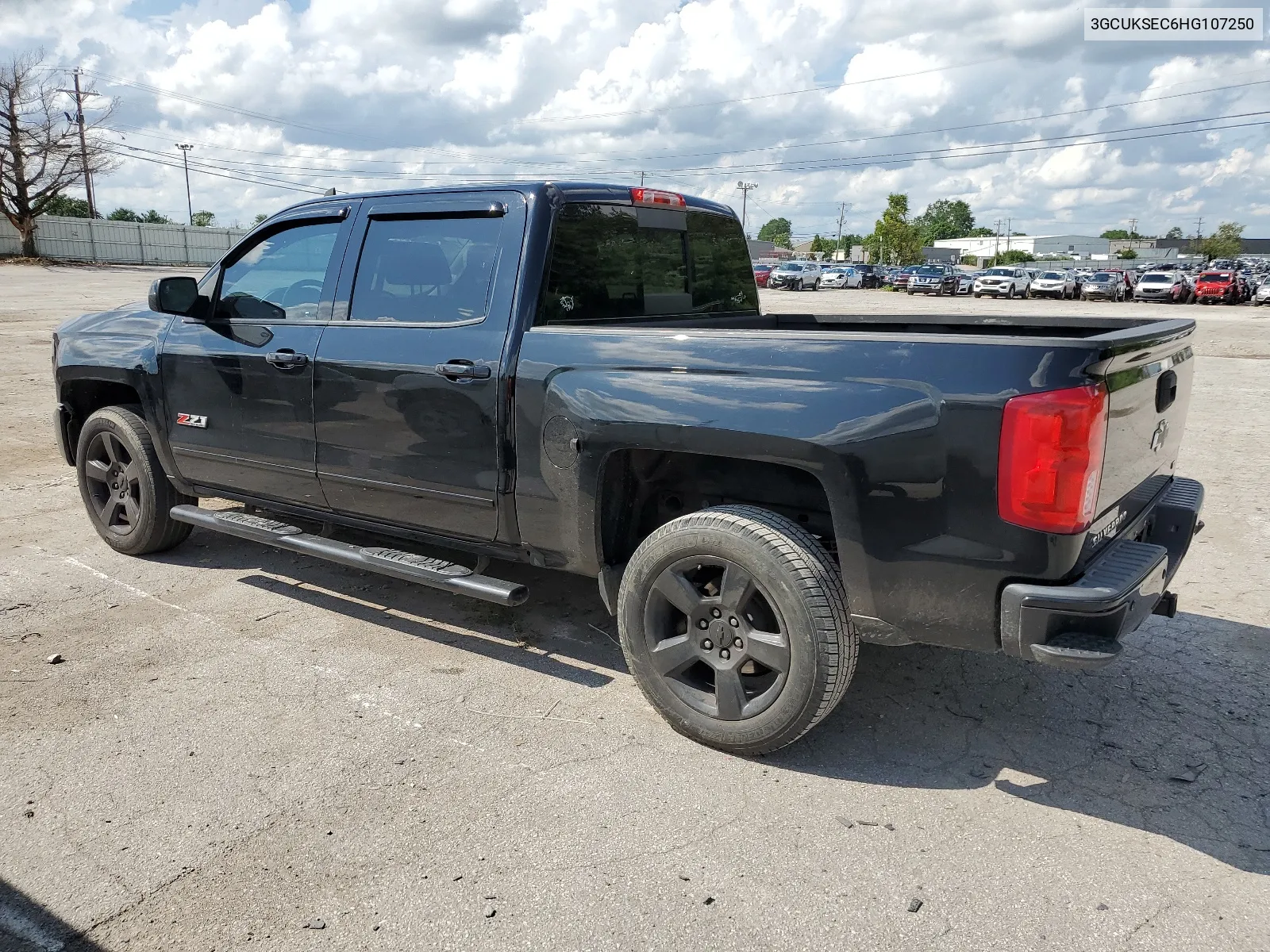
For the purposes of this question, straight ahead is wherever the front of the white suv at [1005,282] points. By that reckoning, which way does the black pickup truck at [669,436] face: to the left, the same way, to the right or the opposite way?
to the right

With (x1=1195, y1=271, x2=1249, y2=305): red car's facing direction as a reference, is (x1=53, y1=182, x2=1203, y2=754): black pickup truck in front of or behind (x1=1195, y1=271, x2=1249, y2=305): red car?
in front

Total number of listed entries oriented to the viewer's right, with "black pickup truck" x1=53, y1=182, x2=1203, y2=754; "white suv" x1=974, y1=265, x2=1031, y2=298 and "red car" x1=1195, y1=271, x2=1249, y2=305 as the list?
0

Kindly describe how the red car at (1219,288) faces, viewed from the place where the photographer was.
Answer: facing the viewer and to the left of the viewer

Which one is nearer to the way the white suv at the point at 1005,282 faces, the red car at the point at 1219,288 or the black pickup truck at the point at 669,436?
the black pickup truck

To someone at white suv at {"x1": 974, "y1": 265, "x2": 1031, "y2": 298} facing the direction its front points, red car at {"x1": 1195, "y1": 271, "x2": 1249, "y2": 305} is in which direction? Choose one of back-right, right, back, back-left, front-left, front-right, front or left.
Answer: back-left

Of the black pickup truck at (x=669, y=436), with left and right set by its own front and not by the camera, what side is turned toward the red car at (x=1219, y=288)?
right

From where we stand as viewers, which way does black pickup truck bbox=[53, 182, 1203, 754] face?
facing away from the viewer and to the left of the viewer

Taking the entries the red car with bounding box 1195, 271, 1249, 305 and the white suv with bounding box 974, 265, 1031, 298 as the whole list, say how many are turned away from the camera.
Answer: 0

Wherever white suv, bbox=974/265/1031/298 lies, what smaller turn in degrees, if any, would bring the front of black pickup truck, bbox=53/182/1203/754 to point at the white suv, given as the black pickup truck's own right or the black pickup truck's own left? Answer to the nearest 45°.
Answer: approximately 45° to the black pickup truck's own right

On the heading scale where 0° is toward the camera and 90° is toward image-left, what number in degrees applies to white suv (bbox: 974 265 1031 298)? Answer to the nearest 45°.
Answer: approximately 45°

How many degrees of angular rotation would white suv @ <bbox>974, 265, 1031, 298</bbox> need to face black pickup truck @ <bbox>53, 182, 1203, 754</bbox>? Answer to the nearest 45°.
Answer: approximately 45° to its left
